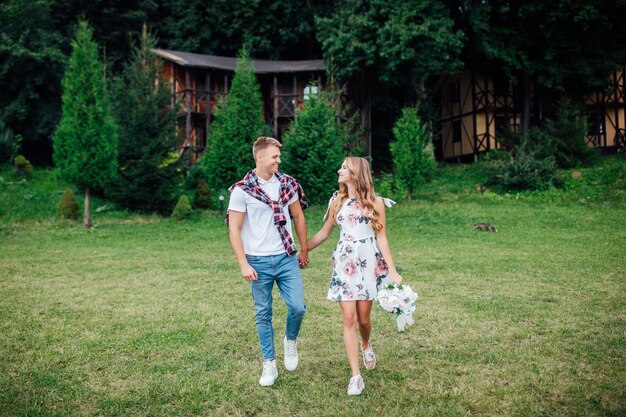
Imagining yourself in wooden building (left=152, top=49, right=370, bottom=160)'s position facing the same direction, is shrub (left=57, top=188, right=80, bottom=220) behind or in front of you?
in front

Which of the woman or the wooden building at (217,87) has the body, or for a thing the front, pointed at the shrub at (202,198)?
the wooden building

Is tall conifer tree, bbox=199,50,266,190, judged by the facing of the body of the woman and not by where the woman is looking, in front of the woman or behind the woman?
behind

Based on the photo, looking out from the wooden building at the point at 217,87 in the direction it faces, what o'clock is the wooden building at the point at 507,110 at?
the wooden building at the point at 507,110 is roughly at 9 o'clock from the wooden building at the point at 217,87.

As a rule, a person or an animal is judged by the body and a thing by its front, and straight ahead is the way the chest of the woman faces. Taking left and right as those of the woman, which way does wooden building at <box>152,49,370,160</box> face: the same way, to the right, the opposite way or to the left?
the same way

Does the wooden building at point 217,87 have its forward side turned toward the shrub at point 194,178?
yes

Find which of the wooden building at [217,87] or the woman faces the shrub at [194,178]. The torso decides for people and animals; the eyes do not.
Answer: the wooden building

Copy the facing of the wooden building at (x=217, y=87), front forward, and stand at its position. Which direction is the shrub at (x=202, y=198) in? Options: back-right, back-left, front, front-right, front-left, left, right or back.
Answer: front

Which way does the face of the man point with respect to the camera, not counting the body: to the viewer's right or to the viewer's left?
to the viewer's right

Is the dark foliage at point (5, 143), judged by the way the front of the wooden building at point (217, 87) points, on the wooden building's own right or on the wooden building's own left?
on the wooden building's own right

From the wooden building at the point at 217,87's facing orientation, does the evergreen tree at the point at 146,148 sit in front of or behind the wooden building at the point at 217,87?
in front

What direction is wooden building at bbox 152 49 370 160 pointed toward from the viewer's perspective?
toward the camera

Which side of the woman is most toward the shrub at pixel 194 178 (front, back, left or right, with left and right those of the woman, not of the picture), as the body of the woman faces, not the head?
back

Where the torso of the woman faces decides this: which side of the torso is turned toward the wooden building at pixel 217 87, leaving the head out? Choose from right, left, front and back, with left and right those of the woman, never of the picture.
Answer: back
